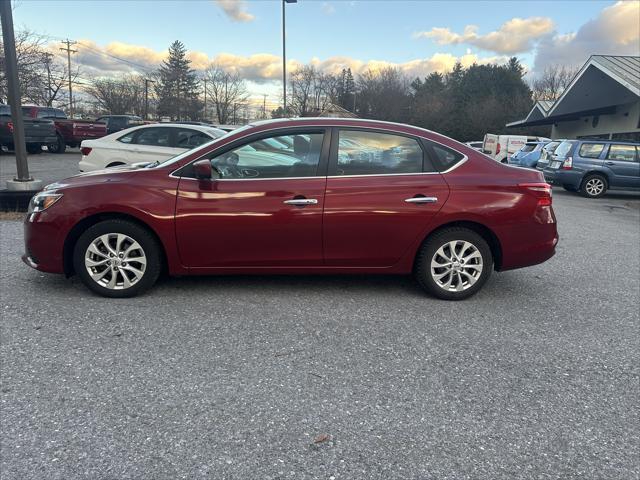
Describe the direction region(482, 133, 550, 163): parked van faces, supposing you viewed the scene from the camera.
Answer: facing away from the viewer and to the right of the viewer

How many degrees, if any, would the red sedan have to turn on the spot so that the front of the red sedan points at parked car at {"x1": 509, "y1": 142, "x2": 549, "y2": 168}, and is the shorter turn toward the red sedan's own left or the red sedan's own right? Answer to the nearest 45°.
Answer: approximately 135° to the red sedan's own right

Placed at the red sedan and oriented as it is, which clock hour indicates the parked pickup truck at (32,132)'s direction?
The parked pickup truck is roughly at 2 o'clock from the red sedan.

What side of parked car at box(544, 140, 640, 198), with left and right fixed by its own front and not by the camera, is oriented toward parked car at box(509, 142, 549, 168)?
left

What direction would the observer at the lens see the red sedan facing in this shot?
facing to the left of the viewer

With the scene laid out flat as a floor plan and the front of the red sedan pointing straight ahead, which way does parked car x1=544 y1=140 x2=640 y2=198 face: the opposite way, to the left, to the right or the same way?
the opposite way

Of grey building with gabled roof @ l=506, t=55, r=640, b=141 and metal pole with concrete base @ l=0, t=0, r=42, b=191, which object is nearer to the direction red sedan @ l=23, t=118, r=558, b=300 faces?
the metal pole with concrete base

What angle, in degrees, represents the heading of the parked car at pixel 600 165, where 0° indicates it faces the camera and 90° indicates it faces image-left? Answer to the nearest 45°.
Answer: approximately 225°

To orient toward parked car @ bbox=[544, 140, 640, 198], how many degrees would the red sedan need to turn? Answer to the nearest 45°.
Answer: approximately 135° to its right

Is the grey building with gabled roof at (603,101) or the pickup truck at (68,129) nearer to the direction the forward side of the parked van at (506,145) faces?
the grey building with gabled roof
